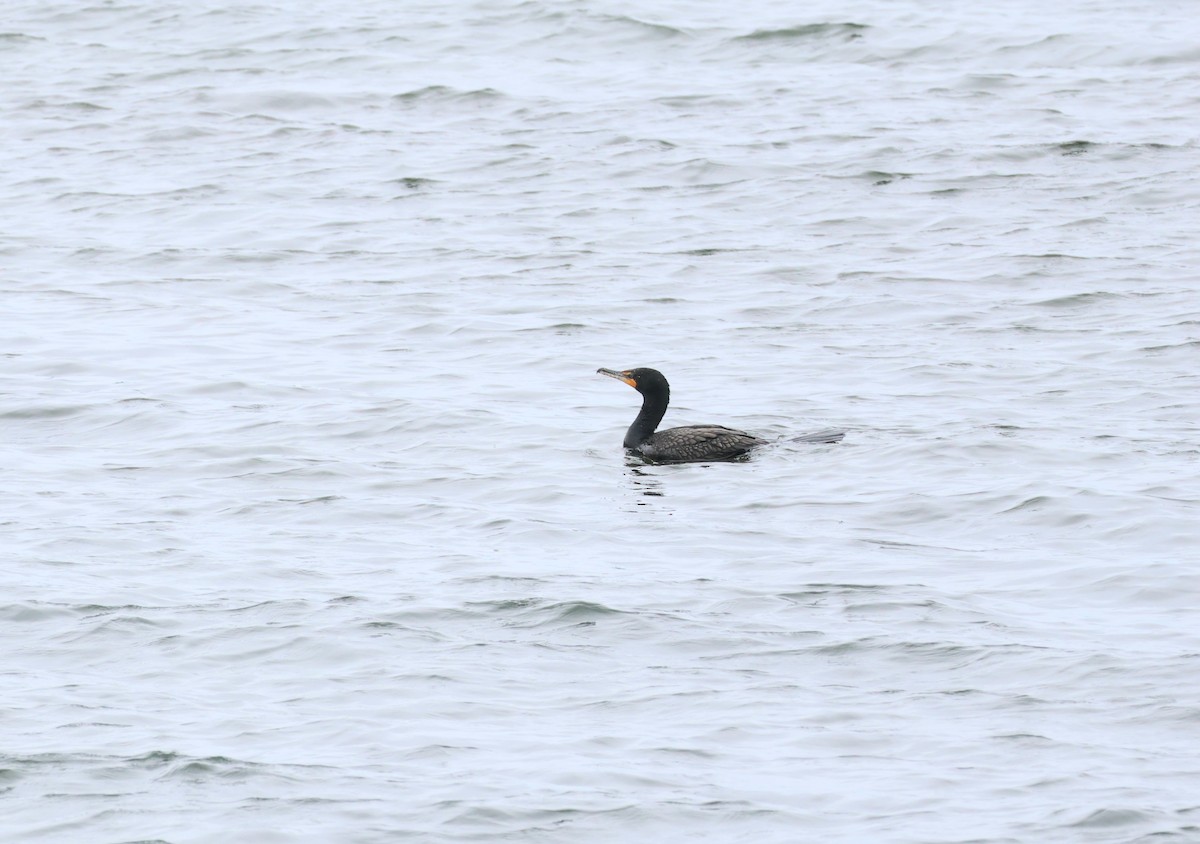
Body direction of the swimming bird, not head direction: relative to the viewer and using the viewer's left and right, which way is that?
facing to the left of the viewer
